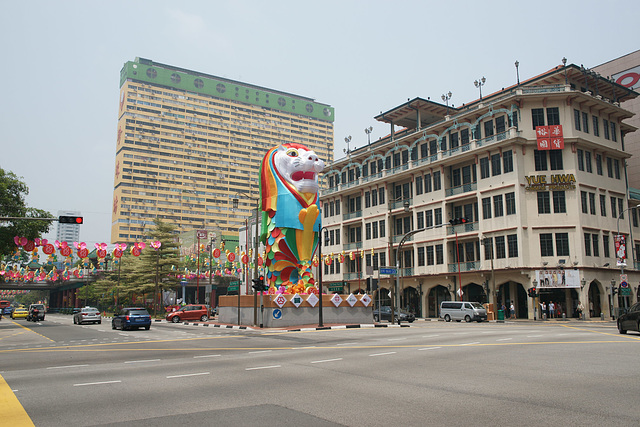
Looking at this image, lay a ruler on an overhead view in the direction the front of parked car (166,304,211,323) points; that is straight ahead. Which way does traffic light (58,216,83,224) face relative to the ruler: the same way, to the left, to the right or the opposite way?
to the left

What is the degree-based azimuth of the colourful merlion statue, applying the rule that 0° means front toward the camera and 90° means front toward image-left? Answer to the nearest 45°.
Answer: approximately 315°

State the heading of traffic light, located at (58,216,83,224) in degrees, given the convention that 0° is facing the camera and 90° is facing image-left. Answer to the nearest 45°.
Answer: approximately 0°

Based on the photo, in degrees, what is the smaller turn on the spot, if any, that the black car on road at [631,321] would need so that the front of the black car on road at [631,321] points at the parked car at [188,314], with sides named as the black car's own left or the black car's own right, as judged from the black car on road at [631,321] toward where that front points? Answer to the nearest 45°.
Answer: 0° — it already faces it

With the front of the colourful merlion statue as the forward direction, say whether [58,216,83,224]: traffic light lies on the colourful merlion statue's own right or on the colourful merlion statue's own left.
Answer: on the colourful merlion statue's own right

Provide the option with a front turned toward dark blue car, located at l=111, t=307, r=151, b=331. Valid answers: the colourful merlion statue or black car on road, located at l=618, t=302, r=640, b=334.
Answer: the black car on road

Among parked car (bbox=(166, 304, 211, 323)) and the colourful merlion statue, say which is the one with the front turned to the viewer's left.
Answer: the parked car

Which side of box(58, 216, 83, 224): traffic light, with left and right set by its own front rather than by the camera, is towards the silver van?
left

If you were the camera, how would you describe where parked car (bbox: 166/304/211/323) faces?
facing to the left of the viewer

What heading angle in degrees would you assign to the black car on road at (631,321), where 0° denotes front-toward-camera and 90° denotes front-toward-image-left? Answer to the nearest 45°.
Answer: approximately 90°
